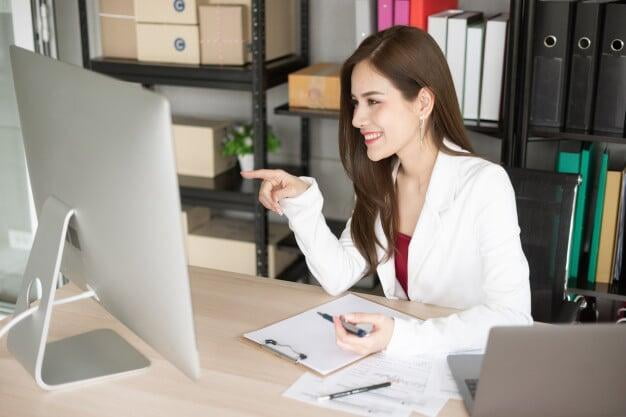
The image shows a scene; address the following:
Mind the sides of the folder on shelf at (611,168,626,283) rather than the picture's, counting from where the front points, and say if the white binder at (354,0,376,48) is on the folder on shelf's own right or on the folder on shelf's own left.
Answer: on the folder on shelf's own right

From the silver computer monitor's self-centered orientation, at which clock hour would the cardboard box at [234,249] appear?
The cardboard box is roughly at 11 o'clock from the silver computer monitor.

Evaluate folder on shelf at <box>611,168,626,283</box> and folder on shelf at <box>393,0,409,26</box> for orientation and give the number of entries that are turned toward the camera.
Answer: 2

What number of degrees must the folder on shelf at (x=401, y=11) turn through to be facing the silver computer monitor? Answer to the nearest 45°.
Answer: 0° — it already faces it

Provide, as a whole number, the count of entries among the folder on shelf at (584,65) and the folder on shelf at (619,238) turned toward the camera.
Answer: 2

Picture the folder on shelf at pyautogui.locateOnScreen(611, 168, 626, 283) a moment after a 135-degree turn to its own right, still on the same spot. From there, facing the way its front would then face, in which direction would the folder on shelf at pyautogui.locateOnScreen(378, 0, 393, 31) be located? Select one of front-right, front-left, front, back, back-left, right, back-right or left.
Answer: front-left

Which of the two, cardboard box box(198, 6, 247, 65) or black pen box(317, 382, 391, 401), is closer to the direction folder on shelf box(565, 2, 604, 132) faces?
the black pen

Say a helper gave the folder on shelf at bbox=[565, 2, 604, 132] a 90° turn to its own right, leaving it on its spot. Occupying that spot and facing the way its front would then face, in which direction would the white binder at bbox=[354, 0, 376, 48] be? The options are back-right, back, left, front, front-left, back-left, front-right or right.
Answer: front

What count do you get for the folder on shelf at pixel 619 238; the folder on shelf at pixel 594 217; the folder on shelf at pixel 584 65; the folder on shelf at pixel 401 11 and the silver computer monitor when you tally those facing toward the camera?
4

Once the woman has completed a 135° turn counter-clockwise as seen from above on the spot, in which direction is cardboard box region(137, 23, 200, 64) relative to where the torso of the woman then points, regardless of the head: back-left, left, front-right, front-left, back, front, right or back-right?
back-left

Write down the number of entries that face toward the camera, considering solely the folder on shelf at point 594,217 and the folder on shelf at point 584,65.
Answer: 2

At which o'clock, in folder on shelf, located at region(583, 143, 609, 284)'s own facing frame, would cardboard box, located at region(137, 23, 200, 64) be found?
The cardboard box is roughly at 3 o'clock from the folder on shelf.

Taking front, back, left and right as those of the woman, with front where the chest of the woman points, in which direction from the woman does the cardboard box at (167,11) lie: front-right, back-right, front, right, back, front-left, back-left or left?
right

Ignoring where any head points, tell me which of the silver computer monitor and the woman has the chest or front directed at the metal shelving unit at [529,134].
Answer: the silver computer monitor

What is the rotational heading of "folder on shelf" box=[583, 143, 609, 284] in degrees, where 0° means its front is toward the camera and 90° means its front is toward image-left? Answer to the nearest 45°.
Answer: approximately 0°

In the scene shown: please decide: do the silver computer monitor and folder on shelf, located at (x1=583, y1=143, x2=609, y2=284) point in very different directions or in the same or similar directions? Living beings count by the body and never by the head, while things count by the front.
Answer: very different directions
